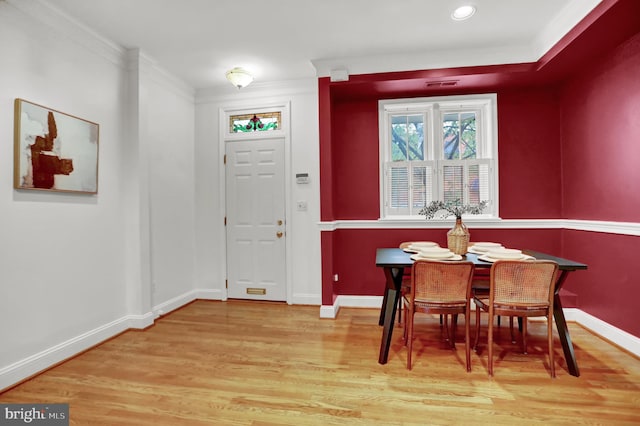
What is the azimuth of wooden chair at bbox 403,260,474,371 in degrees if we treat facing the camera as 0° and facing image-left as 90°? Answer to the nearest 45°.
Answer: approximately 180°

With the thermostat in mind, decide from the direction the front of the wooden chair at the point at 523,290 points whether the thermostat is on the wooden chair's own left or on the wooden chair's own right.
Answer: on the wooden chair's own left

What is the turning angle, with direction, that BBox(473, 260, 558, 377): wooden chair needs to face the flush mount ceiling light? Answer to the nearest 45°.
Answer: approximately 90° to its left

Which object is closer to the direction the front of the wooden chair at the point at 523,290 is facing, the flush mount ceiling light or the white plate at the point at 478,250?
the white plate

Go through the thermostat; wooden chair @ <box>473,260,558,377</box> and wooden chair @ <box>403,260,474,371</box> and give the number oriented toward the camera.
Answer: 1

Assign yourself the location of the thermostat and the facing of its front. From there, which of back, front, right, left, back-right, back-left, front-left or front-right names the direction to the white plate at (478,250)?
front-left

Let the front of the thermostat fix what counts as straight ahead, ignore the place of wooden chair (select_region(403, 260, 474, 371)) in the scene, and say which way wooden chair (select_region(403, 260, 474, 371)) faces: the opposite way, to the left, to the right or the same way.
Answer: the opposite way

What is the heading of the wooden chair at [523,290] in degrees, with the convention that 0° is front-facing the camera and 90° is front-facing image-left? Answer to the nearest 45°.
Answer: approximately 180°

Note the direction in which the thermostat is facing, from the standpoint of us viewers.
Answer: facing the viewer

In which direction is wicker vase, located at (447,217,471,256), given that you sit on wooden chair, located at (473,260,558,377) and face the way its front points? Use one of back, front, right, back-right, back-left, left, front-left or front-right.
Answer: front-left
